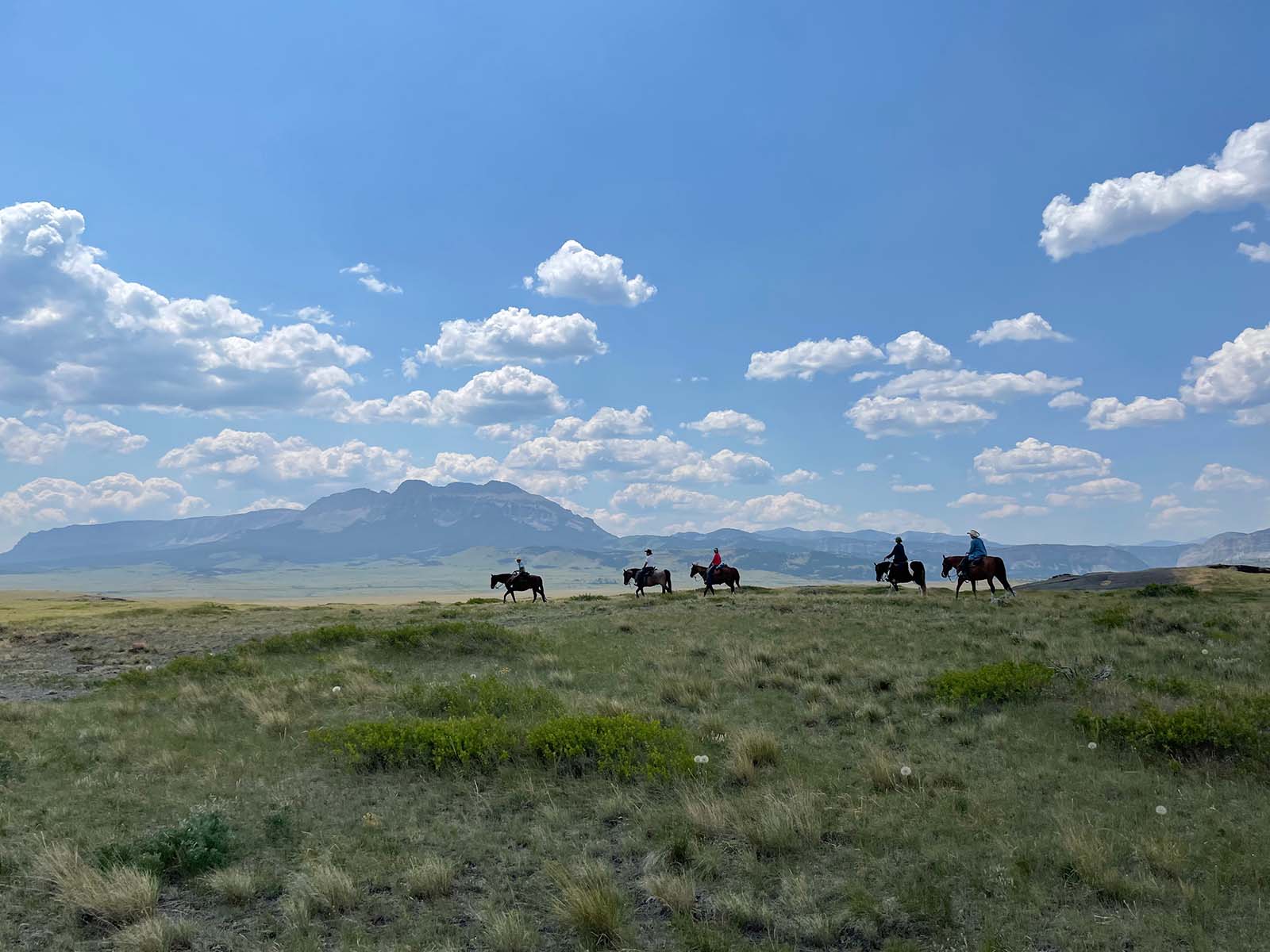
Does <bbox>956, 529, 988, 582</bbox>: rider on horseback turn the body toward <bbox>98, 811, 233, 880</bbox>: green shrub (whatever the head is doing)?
no

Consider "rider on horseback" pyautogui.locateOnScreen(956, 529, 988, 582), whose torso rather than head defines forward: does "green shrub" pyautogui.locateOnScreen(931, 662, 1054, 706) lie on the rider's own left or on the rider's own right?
on the rider's own left

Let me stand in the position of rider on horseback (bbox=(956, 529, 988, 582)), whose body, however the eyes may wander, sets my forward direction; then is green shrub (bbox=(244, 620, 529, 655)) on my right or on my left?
on my left

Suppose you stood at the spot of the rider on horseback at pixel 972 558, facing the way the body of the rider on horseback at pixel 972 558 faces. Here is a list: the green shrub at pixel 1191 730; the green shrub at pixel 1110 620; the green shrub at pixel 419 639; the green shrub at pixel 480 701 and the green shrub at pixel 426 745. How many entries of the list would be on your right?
0

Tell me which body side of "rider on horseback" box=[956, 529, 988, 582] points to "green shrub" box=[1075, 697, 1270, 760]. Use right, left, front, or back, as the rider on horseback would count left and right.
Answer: left

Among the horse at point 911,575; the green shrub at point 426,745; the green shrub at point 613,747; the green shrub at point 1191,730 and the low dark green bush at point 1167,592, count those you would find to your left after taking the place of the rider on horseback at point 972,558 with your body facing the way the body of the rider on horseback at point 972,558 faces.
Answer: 3

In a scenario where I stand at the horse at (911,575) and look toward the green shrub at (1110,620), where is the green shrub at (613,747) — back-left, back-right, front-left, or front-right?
front-right

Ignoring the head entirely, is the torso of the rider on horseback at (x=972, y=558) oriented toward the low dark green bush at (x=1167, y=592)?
no

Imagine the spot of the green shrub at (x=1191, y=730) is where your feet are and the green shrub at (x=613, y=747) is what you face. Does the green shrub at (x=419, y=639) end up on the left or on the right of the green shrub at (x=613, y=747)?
right

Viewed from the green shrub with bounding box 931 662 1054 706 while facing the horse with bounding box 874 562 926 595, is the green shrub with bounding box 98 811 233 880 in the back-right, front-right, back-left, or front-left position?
back-left

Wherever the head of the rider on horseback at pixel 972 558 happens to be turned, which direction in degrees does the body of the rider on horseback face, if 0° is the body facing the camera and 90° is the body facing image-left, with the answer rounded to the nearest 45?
approximately 90°

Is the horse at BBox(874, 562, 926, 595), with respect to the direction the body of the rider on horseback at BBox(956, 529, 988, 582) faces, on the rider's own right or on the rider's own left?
on the rider's own right

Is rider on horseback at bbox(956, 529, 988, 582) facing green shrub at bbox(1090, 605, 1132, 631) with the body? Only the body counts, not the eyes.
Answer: no

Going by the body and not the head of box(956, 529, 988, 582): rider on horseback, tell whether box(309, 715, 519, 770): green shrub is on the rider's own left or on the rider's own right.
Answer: on the rider's own left

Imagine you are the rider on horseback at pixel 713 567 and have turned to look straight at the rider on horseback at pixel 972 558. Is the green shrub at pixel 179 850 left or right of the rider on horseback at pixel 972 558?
right

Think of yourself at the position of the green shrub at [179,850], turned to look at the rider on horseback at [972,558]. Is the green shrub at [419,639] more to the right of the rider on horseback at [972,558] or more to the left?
left
